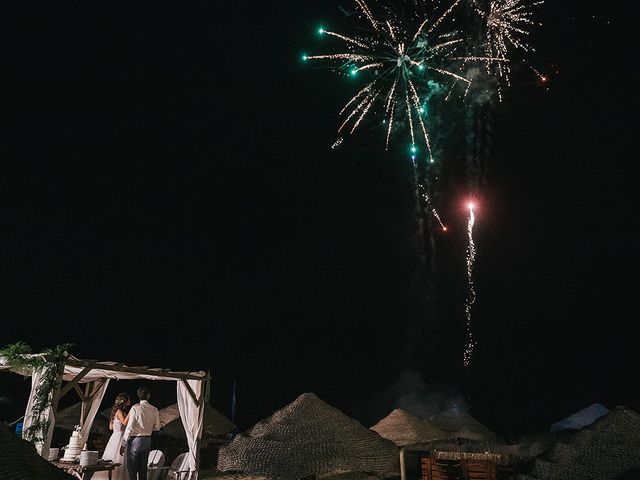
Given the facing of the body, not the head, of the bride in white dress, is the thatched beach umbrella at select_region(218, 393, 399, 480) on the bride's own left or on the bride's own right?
on the bride's own right

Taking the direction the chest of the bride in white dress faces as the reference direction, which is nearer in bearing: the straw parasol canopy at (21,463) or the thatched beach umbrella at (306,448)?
the thatched beach umbrella

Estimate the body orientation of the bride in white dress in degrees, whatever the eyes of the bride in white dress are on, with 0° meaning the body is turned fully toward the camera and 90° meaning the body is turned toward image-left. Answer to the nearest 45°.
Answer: approximately 225°

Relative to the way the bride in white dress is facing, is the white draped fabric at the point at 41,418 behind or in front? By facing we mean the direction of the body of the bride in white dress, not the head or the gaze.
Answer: behind

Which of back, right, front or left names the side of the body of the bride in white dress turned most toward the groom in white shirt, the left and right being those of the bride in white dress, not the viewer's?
right

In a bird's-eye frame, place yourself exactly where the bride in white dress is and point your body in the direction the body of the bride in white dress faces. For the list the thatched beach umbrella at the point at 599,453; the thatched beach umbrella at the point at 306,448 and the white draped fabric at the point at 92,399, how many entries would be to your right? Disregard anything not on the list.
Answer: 2

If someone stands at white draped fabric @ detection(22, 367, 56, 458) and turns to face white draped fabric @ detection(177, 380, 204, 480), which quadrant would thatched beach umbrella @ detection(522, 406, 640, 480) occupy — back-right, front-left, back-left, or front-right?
front-right

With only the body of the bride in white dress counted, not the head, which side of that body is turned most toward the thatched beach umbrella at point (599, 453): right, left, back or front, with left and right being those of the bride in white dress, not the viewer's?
right

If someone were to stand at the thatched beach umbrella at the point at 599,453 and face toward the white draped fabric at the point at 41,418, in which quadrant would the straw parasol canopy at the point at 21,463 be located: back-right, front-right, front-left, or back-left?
front-left

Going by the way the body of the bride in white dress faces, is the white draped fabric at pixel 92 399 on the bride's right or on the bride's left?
on the bride's left

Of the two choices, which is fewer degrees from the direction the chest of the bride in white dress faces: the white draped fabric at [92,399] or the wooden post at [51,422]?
the white draped fabric
